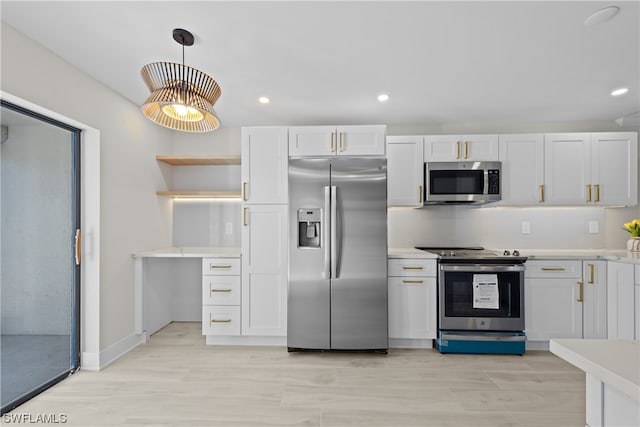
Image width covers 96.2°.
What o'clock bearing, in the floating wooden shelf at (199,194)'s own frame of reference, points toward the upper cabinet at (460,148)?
The upper cabinet is roughly at 10 o'clock from the floating wooden shelf.

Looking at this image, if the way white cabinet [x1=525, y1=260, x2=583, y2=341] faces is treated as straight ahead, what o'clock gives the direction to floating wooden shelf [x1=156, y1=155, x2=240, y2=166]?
The floating wooden shelf is roughly at 2 o'clock from the white cabinet.

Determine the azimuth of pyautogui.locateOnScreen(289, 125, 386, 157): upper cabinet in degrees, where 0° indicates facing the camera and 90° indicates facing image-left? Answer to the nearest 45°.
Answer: approximately 0°

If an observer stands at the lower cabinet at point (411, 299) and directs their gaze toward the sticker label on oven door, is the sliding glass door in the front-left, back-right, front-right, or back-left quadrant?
back-right

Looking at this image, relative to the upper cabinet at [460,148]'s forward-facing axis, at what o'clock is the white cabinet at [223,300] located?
The white cabinet is roughly at 2 o'clock from the upper cabinet.

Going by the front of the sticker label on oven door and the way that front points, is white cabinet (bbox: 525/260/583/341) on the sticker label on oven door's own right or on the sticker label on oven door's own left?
on the sticker label on oven door's own left
